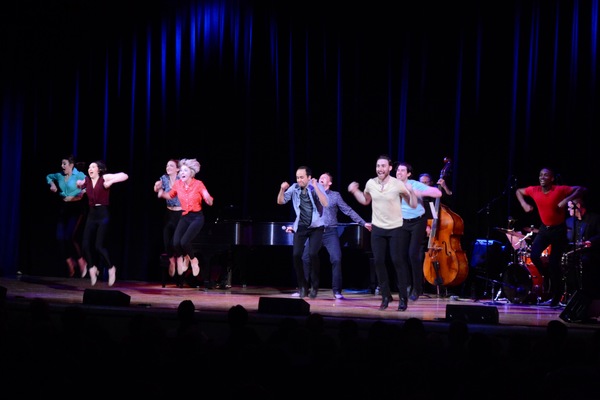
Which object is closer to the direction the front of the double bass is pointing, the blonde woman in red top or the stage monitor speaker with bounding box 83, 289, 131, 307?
the stage monitor speaker

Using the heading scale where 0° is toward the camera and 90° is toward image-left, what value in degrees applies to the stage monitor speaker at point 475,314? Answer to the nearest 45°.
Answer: approximately 180°

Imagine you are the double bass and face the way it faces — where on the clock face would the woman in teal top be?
The woman in teal top is roughly at 2 o'clock from the double bass.

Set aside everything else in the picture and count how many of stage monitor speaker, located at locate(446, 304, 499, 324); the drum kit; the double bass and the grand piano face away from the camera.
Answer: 1

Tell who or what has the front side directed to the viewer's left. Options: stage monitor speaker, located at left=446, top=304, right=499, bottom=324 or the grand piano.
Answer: the grand piano

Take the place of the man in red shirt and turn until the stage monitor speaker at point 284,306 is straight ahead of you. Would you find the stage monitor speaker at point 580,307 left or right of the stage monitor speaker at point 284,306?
left

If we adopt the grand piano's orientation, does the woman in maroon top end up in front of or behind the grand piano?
in front

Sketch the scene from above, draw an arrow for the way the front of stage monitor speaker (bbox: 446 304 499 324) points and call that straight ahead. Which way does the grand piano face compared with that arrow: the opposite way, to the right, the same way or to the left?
to the left

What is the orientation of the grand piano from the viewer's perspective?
to the viewer's left

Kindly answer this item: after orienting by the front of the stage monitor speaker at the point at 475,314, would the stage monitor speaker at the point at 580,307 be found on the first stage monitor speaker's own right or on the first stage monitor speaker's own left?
on the first stage monitor speaker's own right

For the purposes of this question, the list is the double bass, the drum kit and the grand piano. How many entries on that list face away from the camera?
0
